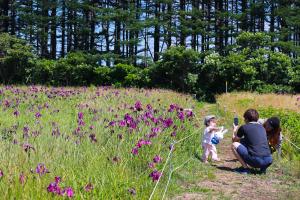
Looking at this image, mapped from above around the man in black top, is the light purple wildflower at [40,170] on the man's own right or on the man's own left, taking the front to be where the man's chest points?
on the man's own left

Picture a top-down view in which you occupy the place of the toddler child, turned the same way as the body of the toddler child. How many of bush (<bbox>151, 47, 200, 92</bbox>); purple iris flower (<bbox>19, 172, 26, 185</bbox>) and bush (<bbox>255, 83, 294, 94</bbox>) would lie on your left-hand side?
2

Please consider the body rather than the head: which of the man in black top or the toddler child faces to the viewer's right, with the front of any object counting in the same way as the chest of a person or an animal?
the toddler child

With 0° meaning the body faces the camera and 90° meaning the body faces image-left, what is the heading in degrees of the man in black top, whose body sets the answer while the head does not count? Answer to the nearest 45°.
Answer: approximately 135°

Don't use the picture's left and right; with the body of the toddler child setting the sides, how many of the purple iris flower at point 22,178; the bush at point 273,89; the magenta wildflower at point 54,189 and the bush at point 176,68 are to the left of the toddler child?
2

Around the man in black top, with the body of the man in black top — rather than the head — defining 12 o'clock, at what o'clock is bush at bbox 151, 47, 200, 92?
The bush is roughly at 1 o'clock from the man in black top.

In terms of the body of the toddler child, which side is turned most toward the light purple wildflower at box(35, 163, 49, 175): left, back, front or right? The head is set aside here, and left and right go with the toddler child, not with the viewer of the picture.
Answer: right

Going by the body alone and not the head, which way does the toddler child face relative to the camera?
to the viewer's right

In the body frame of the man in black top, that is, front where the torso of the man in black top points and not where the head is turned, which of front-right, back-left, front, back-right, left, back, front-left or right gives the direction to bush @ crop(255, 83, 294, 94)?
front-right

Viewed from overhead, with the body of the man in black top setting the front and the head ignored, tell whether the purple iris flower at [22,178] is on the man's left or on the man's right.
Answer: on the man's left

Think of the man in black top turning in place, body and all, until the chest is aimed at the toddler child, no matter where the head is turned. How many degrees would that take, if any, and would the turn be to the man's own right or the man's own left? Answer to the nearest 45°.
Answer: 0° — they already face them
